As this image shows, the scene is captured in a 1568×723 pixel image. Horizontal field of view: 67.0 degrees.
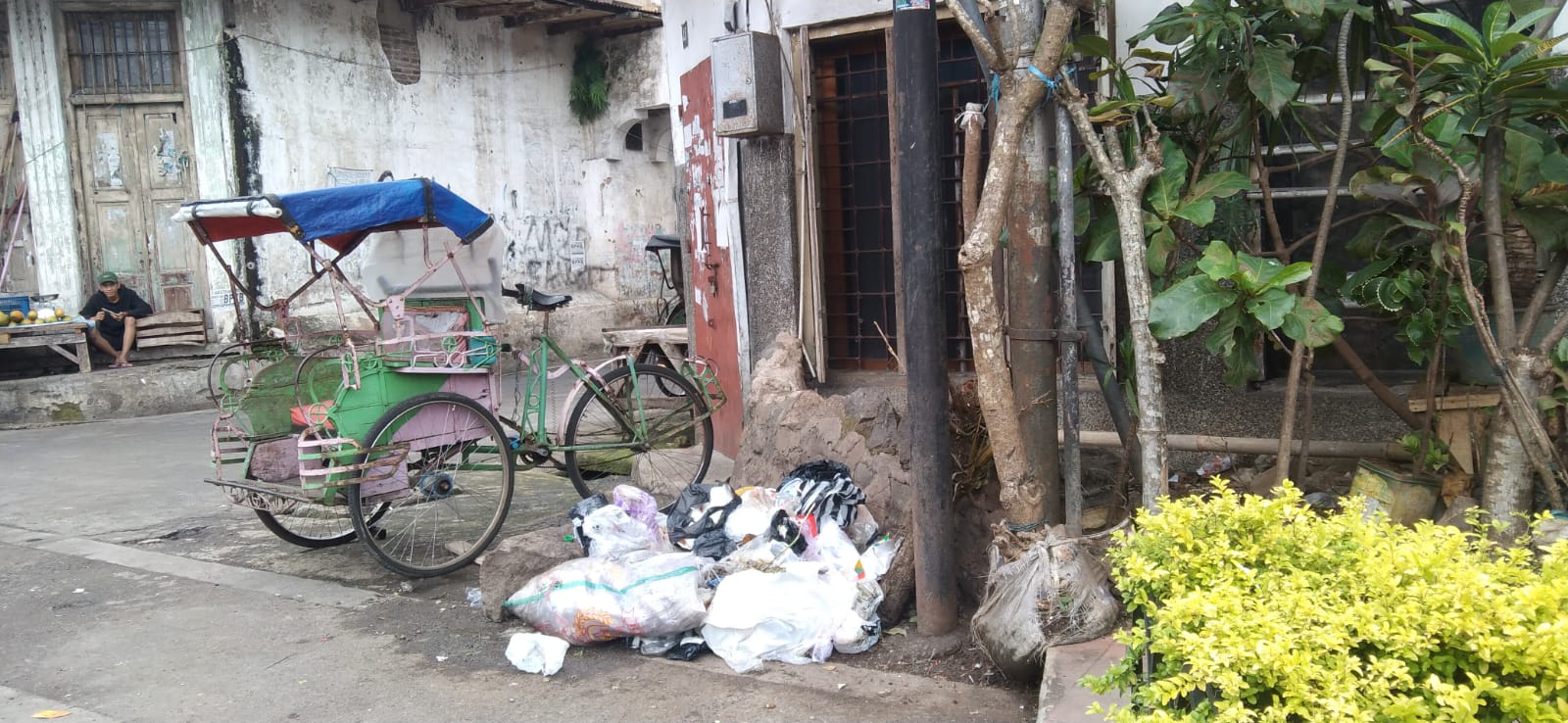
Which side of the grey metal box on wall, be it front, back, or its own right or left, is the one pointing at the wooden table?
right

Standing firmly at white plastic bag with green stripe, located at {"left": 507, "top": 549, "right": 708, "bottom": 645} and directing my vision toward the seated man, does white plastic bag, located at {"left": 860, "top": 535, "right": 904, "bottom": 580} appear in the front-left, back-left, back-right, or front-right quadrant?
back-right

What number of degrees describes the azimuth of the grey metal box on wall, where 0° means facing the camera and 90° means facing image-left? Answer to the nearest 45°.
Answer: approximately 45°

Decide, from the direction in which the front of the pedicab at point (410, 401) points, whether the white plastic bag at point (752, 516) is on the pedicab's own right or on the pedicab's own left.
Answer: on the pedicab's own left
